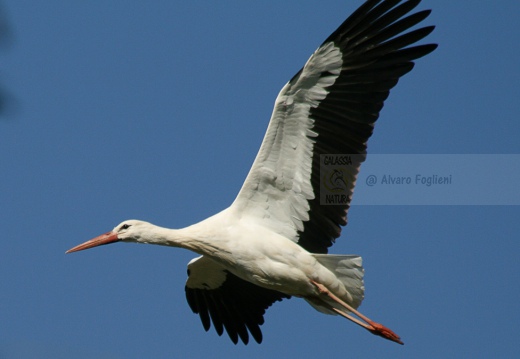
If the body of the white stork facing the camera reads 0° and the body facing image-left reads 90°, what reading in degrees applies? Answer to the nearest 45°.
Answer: approximately 90°
